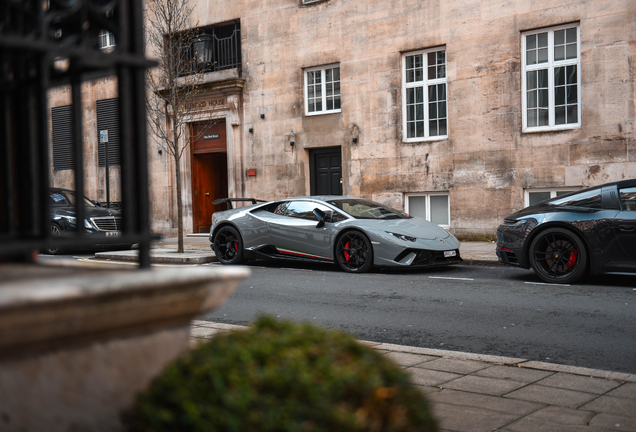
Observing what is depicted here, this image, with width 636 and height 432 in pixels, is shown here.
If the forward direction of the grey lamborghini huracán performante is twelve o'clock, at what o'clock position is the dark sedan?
The dark sedan is roughly at 6 o'clock from the grey lamborghini huracán performante.

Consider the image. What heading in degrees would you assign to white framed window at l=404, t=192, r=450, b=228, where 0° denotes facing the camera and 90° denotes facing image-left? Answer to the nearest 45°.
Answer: approximately 0°

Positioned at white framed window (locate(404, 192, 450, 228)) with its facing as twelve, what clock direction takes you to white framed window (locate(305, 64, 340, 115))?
white framed window (locate(305, 64, 340, 115)) is roughly at 4 o'clock from white framed window (locate(404, 192, 450, 228)).

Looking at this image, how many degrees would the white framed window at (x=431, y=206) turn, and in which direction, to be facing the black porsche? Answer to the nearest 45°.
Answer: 0° — it already faces it

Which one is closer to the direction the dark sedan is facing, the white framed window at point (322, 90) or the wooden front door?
the white framed window

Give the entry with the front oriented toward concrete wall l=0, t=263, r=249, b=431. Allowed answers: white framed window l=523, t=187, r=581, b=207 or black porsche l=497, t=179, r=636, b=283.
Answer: the white framed window

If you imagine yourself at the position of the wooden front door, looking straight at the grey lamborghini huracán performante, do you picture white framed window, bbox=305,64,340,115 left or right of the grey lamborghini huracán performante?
left
